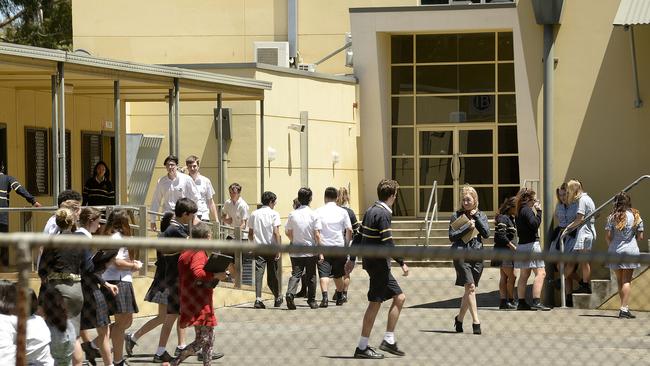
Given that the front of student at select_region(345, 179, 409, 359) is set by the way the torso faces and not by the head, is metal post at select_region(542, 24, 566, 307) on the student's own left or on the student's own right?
on the student's own left

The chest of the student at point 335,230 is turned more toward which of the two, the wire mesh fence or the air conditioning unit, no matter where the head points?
the air conditioning unit

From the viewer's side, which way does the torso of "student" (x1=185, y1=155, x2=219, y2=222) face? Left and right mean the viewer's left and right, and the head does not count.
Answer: facing the viewer and to the left of the viewer

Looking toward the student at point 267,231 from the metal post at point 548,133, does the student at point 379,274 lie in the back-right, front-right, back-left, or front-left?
front-left

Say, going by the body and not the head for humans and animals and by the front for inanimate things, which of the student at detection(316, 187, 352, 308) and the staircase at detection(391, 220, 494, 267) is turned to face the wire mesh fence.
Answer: the staircase

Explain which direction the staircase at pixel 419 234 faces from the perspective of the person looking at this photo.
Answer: facing the viewer

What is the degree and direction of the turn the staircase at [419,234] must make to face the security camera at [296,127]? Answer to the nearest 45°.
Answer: approximately 90° to its right

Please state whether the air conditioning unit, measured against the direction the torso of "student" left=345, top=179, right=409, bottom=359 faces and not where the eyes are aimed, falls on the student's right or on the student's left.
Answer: on the student's left

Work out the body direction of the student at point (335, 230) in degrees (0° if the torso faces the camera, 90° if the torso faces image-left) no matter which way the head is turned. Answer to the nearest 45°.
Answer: approximately 180°

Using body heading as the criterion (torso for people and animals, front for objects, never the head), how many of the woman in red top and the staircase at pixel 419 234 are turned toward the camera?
1
